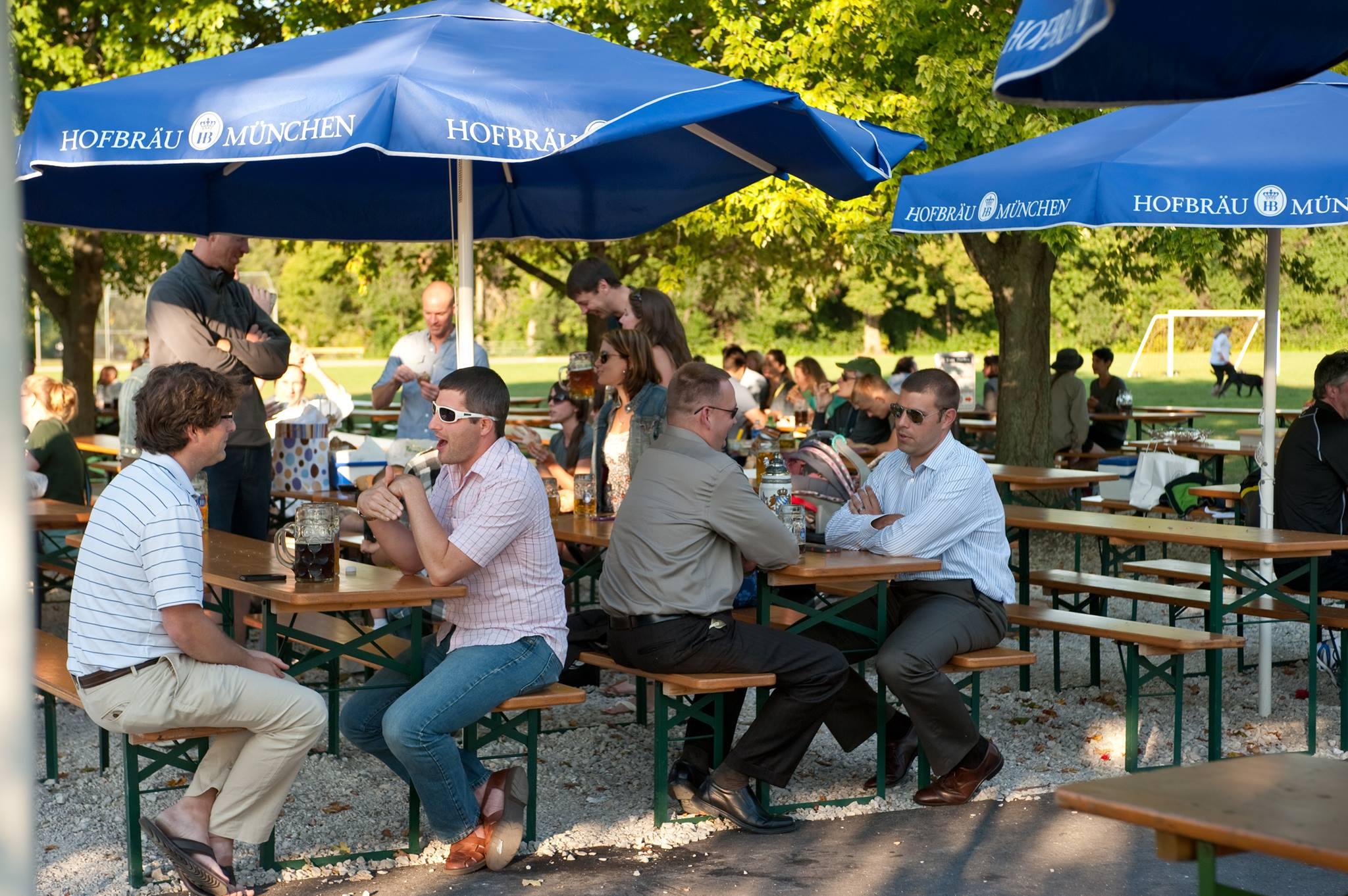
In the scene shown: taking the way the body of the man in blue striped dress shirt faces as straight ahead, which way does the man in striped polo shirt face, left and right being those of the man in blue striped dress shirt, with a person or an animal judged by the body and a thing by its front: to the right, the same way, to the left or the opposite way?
the opposite way

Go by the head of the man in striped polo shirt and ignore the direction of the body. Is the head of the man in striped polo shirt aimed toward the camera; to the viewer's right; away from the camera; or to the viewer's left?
to the viewer's right

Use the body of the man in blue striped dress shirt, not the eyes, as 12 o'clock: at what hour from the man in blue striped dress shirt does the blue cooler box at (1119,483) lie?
The blue cooler box is roughly at 5 o'clock from the man in blue striped dress shirt.

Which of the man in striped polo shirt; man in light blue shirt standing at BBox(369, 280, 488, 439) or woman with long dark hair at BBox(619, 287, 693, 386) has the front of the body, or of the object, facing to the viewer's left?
the woman with long dark hair

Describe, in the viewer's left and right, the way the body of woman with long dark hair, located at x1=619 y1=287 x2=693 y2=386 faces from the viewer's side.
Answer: facing to the left of the viewer

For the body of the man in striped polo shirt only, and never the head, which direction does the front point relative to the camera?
to the viewer's right

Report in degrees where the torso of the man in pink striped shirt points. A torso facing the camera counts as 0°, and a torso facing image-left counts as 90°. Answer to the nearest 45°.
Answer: approximately 90°

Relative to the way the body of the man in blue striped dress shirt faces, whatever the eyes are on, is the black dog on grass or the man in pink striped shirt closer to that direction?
the man in pink striped shirt

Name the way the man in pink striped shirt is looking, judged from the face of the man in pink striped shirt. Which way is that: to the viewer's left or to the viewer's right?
to the viewer's left
